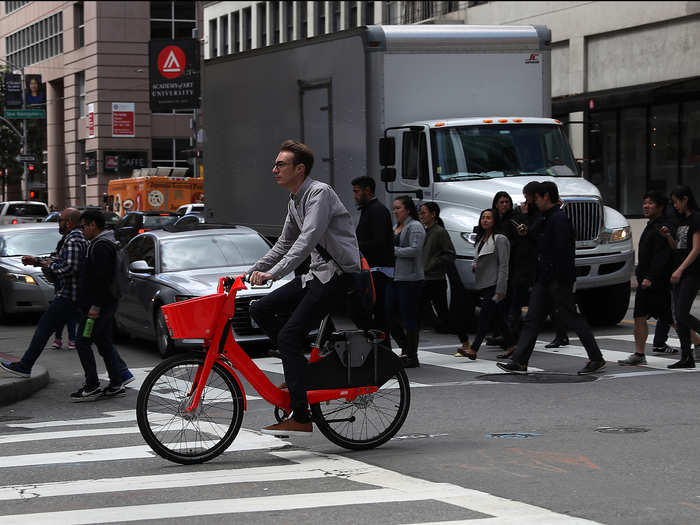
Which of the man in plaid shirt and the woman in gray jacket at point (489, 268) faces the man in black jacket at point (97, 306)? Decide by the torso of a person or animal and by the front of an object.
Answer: the woman in gray jacket

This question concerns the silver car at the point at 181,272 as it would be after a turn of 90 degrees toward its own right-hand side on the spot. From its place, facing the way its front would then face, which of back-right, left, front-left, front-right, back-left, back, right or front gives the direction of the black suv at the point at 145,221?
back-right

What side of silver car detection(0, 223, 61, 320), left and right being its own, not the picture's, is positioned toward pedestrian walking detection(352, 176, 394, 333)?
front

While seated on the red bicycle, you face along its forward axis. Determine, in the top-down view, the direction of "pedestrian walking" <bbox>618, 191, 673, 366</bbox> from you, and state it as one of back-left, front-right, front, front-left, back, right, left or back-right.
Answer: back-right

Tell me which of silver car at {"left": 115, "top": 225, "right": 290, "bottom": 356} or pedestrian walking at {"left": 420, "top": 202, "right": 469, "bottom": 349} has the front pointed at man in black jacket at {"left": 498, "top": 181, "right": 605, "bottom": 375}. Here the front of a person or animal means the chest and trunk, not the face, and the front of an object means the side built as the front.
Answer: the silver car

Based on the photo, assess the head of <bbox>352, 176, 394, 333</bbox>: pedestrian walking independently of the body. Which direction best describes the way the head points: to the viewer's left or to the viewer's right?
to the viewer's left

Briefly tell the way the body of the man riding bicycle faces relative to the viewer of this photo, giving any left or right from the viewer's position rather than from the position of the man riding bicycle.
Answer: facing to the left of the viewer

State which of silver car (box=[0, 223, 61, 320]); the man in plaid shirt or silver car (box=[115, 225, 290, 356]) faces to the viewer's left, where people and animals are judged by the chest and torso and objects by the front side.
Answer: the man in plaid shirt
